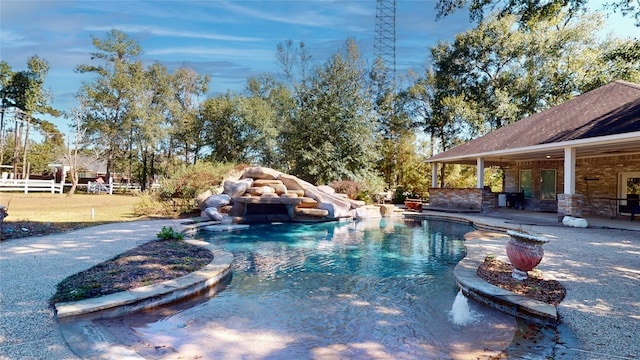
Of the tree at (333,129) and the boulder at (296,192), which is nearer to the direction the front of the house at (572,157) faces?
the boulder

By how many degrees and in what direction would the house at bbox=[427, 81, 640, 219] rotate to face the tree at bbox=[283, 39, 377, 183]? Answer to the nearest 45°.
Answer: approximately 45° to its right

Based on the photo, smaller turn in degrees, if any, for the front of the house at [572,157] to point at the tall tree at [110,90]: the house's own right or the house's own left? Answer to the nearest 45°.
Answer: approximately 45° to the house's own right

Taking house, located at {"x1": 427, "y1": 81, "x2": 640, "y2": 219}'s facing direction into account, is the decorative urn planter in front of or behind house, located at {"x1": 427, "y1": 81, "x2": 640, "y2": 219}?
in front

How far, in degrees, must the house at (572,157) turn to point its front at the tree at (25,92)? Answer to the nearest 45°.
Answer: approximately 45° to its right

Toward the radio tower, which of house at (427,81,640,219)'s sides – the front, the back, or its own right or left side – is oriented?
right

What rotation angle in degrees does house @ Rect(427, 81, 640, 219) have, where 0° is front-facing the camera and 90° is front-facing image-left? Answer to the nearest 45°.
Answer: approximately 45°

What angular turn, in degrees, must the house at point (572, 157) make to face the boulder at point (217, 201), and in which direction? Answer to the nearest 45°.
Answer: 0° — it already faces it

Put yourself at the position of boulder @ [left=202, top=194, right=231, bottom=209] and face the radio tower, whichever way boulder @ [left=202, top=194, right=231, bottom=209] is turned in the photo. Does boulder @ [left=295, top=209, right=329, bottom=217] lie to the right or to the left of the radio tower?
right

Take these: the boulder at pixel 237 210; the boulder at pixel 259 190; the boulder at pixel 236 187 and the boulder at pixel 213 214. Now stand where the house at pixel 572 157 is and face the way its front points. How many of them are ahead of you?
4

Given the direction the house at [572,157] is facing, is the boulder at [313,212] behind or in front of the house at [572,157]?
in front
